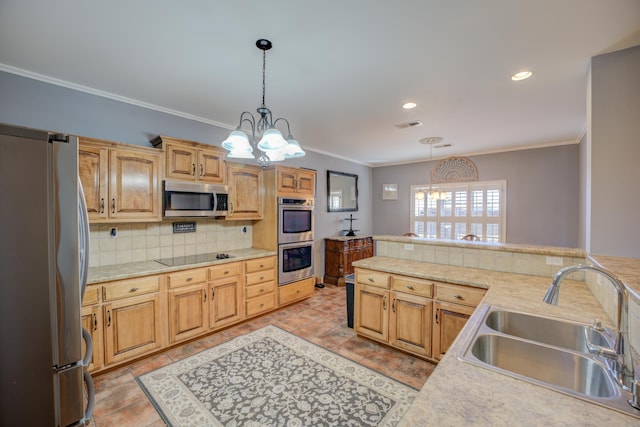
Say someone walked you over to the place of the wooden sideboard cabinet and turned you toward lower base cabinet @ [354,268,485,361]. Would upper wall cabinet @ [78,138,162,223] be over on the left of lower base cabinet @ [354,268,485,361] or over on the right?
right

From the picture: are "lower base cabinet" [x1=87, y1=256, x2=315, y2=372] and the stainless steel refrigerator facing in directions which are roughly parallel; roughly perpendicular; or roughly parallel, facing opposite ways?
roughly perpendicular

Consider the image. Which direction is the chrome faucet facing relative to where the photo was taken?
to the viewer's left

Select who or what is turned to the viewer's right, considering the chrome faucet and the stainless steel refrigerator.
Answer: the stainless steel refrigerator

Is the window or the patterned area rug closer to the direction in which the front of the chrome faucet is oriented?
the patterned area rug

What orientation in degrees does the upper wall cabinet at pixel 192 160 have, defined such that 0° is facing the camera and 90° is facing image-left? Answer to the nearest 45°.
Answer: approximately 315°

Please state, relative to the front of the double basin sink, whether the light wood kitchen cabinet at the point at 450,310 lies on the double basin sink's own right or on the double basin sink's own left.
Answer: on the double basin sink's own right

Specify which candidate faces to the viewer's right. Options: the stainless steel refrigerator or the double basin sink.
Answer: the stainless steel refrigerator

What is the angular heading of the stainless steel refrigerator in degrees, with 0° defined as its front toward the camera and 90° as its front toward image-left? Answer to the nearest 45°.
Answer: approximately 270°

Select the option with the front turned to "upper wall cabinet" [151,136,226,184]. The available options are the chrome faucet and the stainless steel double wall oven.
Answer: the chrome faucet
